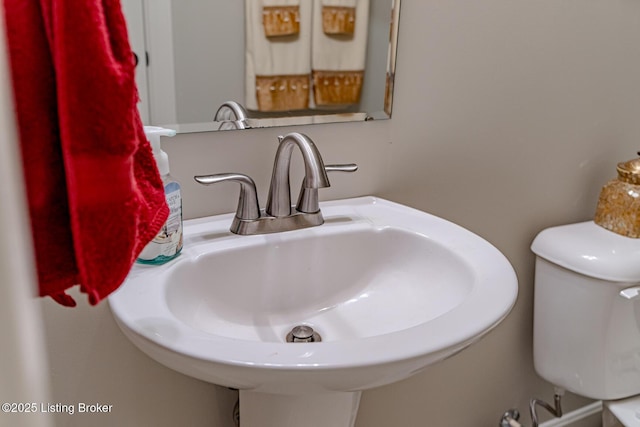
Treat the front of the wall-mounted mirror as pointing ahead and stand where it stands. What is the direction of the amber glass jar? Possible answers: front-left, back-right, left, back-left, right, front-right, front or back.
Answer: left

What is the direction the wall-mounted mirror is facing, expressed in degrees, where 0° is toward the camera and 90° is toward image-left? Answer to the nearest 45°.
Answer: approximately 0°
